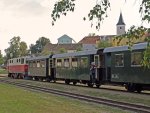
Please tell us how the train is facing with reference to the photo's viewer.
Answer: facing away from the viewer and to the left of the viewer
